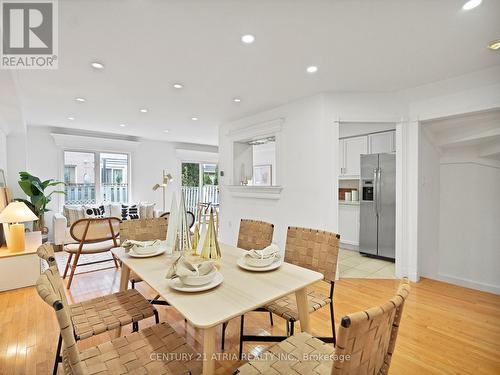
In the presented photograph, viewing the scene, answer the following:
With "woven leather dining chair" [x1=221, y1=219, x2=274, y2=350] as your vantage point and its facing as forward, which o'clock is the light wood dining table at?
The light wood dining table is roughly at 11 o'clock from the woven leather dining chair.

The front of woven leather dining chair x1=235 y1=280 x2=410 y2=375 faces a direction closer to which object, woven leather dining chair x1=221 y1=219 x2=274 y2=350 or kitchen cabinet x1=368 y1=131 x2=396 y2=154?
the woven leather dining chair

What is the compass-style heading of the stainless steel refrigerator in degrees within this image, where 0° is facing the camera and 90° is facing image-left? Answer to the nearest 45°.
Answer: approximately 45°

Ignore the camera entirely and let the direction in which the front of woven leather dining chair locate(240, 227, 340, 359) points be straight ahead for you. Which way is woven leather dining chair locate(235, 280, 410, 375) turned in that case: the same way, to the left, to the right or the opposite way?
to the right

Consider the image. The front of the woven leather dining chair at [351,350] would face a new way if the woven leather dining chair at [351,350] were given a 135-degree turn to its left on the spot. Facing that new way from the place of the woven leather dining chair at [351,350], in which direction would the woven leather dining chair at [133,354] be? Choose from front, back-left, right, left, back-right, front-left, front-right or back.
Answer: right

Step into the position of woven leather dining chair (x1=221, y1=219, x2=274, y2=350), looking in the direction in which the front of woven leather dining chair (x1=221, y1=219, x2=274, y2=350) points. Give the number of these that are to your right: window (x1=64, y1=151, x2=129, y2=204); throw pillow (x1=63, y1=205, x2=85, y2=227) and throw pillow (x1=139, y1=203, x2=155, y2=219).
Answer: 3

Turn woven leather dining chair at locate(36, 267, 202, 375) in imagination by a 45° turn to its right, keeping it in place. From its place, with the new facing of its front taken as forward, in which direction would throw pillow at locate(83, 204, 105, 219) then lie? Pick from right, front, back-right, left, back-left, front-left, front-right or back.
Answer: left

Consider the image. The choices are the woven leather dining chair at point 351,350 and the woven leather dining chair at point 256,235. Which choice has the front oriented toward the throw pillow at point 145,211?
the woven leather dining chair at point 351,350

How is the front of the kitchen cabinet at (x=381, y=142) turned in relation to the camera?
facing the viewer and to the left of the viewer

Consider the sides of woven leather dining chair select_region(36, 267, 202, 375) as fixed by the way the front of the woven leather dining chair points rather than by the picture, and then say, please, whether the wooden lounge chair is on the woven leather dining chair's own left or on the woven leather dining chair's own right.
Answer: on the woven leather dining chair's own left

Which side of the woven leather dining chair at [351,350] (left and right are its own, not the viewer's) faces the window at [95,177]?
front
